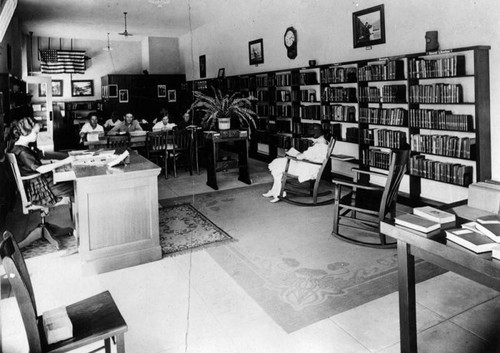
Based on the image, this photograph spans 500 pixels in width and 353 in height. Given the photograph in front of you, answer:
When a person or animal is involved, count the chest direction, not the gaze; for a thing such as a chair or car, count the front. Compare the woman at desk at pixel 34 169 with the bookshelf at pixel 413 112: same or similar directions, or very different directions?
very different directions

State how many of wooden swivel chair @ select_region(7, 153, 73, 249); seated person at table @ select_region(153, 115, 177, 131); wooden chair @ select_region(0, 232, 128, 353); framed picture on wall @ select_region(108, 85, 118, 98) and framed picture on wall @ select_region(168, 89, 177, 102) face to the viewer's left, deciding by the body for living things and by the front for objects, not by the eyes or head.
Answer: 0

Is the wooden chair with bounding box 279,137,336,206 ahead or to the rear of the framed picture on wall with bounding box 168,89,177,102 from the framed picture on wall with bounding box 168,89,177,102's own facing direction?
ahead

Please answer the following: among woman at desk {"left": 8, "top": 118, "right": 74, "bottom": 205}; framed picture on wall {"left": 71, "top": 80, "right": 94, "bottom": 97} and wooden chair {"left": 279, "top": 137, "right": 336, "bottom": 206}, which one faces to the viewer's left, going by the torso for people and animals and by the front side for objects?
the wooden chair

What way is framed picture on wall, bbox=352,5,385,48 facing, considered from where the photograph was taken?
facing the viewer and to the left of the viewer

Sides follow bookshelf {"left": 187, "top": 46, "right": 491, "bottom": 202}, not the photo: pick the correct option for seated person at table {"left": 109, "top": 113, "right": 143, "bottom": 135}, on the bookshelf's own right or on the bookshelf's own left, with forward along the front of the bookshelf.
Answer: on the bookshelf's own right

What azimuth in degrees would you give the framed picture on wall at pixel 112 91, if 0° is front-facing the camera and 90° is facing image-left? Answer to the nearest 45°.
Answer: approximately 0°

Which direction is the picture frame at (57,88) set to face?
toward the camera

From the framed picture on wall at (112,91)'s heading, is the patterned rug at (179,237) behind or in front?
in front

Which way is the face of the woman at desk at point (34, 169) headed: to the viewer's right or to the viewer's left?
to the viewer's right

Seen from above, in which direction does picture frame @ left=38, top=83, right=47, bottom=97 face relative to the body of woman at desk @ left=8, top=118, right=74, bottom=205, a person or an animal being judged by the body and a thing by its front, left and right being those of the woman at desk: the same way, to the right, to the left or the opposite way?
to the right

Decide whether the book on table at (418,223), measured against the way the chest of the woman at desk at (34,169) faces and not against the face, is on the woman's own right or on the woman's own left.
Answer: on the woman's own right

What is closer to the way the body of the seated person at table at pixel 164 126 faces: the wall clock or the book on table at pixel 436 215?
the book on table

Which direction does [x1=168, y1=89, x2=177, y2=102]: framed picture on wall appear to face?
toward the camera
